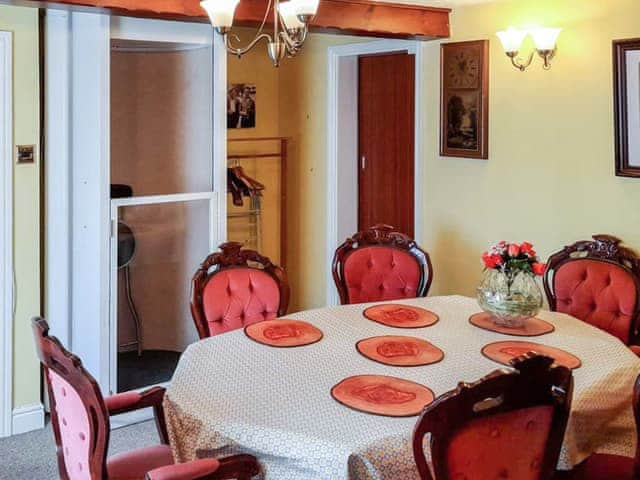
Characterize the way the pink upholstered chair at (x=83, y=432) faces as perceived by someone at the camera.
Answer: facing away from the viewer and to the right of the viewer

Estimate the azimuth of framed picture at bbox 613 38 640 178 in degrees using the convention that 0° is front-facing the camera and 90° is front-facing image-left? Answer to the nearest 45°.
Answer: approximately 45°

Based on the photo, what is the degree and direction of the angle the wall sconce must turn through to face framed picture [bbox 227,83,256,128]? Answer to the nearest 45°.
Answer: approximately 90° to its right

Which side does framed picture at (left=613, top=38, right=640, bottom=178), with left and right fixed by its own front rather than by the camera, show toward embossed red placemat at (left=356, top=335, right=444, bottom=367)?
front

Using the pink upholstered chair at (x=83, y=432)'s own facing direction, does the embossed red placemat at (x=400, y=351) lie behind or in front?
in front

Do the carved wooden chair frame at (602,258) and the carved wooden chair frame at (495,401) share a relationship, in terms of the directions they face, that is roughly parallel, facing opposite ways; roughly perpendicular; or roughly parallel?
roughly perpendicular

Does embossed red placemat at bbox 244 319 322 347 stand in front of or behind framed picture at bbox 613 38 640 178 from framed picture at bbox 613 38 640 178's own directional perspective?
in front

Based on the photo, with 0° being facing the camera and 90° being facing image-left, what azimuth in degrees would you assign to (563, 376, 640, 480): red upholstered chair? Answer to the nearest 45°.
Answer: approximately 90°
